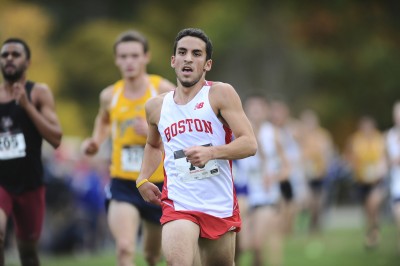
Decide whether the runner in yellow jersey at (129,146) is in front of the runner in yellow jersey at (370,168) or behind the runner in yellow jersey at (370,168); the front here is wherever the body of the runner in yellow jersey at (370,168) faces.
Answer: in front

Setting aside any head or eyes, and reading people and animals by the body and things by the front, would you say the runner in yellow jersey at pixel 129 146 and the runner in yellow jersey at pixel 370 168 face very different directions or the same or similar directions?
same or similar directions

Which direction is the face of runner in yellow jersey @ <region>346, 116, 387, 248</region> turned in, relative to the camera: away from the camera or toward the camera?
toward the camera

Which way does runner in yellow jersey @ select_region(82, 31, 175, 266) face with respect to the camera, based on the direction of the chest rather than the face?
toward the camera

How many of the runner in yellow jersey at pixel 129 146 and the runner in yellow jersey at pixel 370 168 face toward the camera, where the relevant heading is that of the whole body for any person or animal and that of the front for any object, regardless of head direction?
2

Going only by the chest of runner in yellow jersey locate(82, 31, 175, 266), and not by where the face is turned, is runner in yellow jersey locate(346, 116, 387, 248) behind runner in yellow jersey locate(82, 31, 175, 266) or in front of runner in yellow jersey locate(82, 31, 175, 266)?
behind
